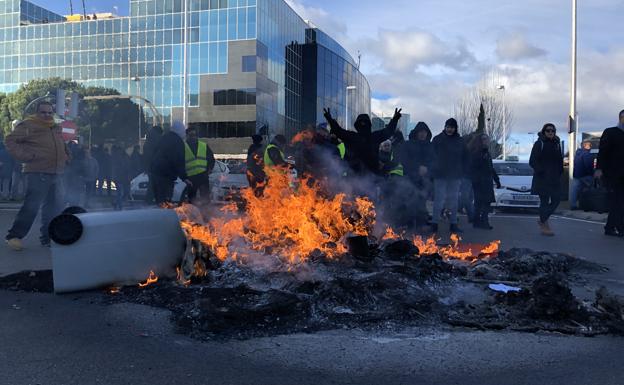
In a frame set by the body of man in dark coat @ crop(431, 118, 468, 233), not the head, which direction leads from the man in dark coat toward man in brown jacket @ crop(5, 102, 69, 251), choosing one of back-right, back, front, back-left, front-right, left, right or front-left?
front-right

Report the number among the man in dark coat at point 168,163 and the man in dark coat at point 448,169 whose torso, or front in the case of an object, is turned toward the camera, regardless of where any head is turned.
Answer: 1

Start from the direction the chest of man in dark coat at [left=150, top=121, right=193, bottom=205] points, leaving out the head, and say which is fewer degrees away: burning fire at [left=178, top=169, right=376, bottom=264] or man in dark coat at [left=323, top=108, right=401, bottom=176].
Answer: the man in dark coat

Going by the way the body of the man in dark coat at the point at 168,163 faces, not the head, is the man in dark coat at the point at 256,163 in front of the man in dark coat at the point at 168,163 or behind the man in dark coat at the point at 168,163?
in front

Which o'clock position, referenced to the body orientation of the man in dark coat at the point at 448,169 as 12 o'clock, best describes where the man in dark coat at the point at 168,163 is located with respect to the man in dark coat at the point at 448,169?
the man in dark coat at the point at 168,163 is roughly at 2 o'clock from the man in dark coat at the point at 448,169.

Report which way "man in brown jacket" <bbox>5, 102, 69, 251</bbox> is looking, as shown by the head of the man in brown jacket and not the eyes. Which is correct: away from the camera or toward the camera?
toward the camera

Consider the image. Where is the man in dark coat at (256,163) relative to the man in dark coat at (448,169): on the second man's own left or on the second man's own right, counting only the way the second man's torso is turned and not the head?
on the second man's own right

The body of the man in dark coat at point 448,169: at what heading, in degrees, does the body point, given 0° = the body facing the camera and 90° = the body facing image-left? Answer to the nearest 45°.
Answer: approximately 0°

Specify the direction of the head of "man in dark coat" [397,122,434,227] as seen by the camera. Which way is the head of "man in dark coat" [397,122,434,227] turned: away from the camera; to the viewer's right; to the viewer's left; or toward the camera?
toward the camera

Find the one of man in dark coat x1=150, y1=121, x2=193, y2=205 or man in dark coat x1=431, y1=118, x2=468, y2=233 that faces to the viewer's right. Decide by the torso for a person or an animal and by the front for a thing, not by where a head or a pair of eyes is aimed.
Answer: man in dark coat x1=150, y1=121, x2=193, y2=205

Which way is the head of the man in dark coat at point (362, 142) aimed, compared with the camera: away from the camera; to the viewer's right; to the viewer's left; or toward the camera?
toward the camera
